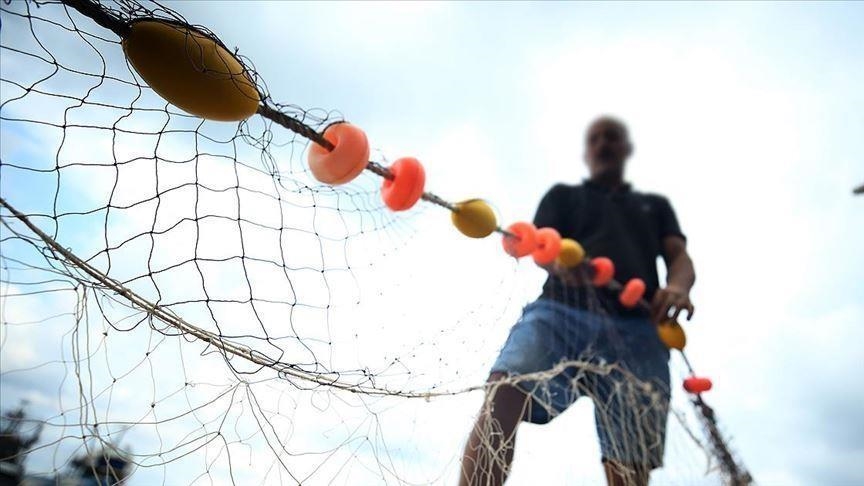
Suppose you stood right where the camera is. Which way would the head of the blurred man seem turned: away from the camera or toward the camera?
toward the camera

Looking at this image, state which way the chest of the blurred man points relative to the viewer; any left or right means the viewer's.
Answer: facing the viewer
